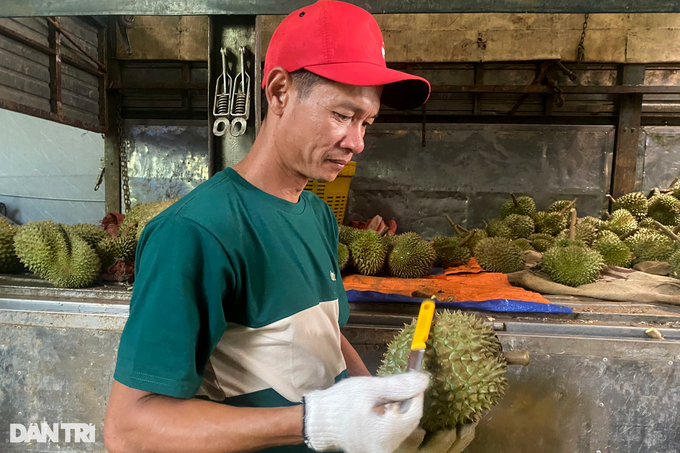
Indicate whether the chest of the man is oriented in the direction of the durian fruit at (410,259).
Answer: no

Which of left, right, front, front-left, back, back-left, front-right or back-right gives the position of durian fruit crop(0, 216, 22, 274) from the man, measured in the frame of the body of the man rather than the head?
back

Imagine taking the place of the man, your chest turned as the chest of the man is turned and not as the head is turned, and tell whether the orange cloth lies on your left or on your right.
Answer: on your left

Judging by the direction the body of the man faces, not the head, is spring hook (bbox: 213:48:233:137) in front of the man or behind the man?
behind

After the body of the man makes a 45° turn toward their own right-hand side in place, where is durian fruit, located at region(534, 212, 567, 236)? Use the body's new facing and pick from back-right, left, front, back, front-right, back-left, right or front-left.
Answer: back-left

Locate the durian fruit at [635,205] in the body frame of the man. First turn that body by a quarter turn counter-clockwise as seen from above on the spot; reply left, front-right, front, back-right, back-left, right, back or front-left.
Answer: front

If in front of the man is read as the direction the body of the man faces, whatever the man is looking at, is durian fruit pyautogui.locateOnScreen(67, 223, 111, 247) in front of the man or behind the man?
behind

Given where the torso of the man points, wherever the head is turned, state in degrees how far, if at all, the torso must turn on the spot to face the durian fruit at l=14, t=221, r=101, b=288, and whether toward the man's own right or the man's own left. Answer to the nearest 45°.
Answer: approximately 180°

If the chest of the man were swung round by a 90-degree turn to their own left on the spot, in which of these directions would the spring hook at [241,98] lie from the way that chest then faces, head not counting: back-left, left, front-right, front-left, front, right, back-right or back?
front-left

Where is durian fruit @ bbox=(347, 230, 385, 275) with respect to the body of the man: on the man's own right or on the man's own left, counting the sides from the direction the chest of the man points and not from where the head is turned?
on the man's own left

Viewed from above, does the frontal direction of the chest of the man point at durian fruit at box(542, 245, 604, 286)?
no

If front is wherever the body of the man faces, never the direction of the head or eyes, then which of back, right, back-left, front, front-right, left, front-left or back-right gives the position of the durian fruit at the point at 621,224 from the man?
left

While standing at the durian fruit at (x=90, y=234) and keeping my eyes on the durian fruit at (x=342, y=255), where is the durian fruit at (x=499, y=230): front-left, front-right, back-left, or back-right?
front-left

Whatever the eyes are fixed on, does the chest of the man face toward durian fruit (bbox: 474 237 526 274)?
no

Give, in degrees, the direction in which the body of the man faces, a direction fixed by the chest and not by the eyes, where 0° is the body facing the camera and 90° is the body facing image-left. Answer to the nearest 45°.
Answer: approximately 315°
